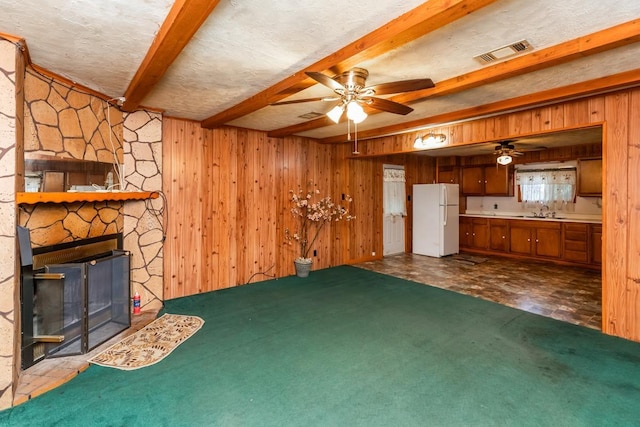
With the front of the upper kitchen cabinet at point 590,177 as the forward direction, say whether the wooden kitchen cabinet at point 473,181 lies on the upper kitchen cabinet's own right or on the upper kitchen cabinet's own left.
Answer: on the upper kitchen cabinet's own right

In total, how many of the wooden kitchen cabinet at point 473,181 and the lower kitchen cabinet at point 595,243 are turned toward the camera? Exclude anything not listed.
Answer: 2

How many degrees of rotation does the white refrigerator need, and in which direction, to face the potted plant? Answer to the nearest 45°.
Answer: approximately 90° to its right

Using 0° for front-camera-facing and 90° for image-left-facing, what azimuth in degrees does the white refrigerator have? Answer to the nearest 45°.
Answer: approximately 315°

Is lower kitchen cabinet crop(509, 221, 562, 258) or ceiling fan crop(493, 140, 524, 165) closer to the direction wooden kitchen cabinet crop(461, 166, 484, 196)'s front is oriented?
the ceiling fan

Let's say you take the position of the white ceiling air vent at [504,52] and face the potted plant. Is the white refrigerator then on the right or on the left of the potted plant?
right

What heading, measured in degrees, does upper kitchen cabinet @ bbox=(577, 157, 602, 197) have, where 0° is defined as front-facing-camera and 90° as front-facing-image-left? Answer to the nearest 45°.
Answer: approximately 0°

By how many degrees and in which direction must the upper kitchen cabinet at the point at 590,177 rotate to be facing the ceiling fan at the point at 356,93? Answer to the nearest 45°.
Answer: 0° — it already faces it
